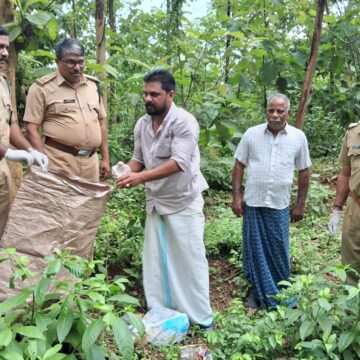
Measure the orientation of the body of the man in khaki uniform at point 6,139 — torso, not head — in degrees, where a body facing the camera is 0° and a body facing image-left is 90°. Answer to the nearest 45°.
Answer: approximately 315°

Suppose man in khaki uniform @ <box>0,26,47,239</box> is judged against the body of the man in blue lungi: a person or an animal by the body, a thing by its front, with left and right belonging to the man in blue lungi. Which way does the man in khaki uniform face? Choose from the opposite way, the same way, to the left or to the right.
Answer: to the left

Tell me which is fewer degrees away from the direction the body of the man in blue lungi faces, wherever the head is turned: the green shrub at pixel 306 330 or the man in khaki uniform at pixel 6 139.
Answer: the green shrub

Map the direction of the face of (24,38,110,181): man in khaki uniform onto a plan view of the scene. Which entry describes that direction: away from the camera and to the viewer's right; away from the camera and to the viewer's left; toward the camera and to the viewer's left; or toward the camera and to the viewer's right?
toward the camera and to the viewer's right

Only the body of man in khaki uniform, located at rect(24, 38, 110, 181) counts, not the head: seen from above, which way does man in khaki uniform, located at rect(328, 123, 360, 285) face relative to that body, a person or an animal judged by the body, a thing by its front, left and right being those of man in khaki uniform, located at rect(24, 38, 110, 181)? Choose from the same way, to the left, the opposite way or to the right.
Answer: to the right

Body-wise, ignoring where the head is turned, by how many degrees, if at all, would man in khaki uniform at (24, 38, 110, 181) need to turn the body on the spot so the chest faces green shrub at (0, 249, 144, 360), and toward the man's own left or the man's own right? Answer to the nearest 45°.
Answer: approximately 45° to the man's own right

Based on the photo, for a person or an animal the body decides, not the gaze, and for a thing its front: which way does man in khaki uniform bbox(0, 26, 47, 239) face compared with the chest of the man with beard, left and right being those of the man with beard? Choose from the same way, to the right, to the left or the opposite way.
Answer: to the left

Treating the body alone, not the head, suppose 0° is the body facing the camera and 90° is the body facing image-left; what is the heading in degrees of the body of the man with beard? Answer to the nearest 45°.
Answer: approximately 45°
